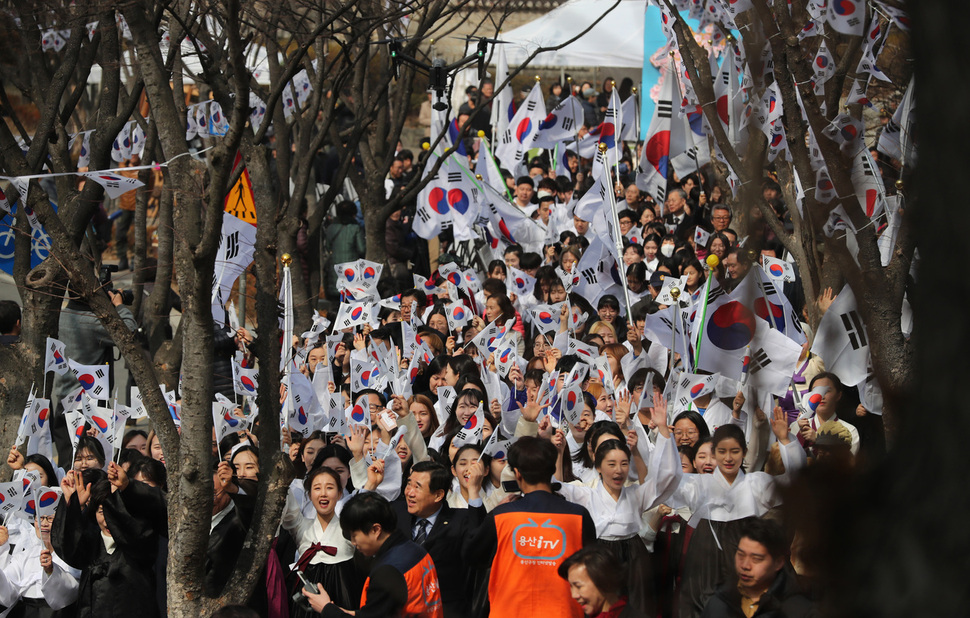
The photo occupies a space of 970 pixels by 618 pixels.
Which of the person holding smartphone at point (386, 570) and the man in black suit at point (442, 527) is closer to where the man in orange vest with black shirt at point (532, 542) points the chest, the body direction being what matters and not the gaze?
the man in black suit

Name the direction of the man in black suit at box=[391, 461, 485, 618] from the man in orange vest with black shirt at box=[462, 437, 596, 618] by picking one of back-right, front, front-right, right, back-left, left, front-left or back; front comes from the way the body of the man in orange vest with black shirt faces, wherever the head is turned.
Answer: front-left

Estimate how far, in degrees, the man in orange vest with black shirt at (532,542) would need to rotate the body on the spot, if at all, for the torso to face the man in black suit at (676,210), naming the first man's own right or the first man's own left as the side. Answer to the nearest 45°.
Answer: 0° — they already face them

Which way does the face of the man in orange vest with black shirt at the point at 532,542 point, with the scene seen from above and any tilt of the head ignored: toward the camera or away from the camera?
away from the camera

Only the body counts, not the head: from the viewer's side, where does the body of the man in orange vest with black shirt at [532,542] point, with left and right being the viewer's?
facing away from the viewer

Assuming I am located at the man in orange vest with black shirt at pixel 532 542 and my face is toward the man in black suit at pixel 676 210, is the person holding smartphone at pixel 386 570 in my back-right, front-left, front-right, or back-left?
back-left

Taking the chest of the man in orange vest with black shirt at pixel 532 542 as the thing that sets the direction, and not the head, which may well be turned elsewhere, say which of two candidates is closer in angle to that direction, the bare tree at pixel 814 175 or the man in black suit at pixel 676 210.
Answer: the man in black suit
